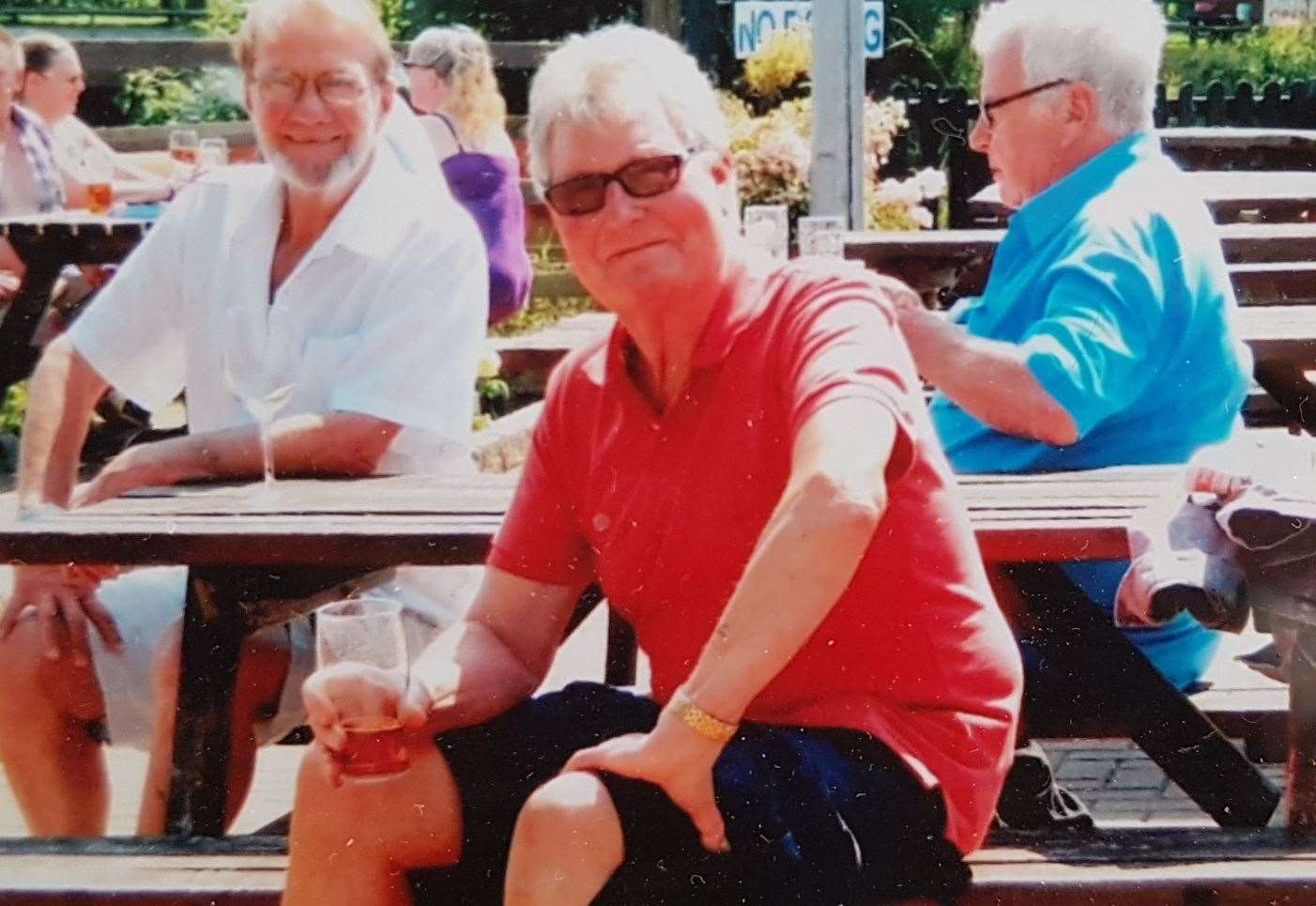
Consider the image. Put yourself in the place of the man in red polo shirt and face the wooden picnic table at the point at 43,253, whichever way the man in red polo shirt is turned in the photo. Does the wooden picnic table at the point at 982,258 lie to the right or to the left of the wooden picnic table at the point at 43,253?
right

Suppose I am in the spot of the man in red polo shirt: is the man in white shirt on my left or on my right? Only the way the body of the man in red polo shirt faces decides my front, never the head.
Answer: on my right

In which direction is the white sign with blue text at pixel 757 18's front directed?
toward the camera

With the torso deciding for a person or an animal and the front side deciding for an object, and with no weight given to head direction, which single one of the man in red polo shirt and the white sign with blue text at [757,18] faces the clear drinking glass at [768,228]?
the white sign with blue text

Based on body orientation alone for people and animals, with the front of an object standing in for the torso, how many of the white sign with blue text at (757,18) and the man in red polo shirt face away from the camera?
0

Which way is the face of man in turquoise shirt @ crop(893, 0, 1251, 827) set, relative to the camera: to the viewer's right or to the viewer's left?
to the viewer's left

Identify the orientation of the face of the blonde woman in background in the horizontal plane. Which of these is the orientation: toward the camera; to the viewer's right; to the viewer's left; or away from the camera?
to the viewer's left

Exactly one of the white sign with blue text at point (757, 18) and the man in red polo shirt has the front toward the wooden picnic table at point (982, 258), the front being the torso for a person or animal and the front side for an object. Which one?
the white sign with blue text

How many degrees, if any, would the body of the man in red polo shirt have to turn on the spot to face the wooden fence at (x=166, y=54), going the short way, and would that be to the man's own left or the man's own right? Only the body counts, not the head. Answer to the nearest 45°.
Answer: approximately 135° to the man's own right

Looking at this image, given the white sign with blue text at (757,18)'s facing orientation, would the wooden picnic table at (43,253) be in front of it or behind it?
in front

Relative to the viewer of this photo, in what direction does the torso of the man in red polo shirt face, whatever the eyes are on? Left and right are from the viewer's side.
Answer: facing the viewer and to the left of the viewer

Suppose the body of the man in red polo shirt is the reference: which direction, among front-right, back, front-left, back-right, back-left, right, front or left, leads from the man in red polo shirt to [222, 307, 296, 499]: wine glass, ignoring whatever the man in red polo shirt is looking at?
right

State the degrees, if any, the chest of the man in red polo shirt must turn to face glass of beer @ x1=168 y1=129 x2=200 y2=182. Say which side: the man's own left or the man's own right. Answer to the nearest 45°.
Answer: approximately 135° to the man's own right
